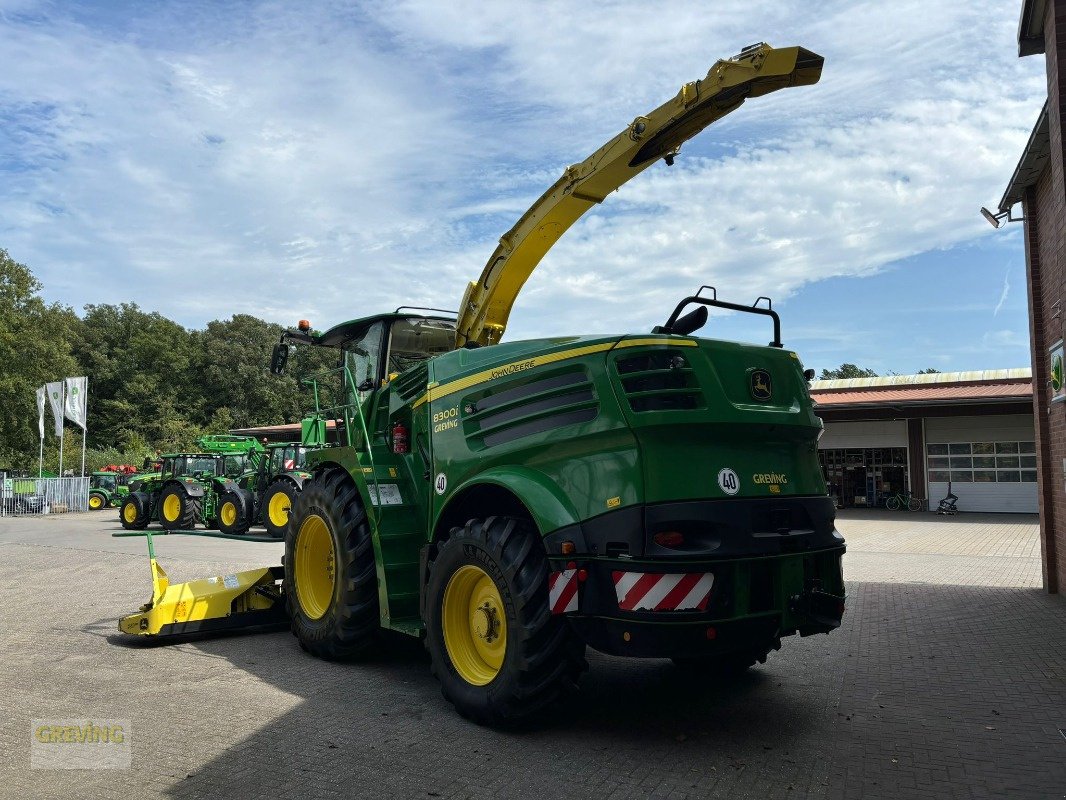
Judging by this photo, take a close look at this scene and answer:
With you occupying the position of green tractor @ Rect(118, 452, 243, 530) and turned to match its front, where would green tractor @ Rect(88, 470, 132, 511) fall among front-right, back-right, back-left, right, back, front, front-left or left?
front-right

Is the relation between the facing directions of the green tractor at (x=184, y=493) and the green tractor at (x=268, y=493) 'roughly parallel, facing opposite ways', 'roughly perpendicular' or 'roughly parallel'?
roughly parallel

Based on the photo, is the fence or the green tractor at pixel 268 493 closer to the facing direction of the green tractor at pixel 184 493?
the fence

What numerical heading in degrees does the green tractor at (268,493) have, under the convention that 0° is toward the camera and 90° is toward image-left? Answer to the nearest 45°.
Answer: approximately 135°

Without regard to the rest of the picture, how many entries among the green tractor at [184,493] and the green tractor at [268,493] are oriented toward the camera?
0

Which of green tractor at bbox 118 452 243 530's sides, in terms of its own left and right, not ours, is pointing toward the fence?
front

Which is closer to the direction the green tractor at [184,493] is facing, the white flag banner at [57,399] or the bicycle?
the white flag banner

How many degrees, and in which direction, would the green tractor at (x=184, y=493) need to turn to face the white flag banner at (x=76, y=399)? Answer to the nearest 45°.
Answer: approximately 45° to its right

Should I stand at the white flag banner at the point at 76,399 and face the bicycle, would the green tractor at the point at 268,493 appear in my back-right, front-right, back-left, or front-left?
front-right

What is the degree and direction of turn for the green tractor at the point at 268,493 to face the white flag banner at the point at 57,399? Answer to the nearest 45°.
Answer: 0° — it already faces it

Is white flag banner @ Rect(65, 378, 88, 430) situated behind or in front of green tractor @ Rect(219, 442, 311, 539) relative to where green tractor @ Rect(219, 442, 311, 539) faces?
in front

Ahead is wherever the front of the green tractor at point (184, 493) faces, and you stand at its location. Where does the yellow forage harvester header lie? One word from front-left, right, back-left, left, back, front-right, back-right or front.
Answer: back-left

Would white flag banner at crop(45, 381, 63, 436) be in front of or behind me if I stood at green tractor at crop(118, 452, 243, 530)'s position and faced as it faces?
in front

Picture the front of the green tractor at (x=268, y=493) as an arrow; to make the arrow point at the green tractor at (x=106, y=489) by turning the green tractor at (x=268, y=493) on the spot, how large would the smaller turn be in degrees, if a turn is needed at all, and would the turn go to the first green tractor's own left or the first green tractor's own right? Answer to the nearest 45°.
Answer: approximately 45° to the first green tractor's own right

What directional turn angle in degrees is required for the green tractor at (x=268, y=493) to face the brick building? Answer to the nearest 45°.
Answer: approximately 180°
